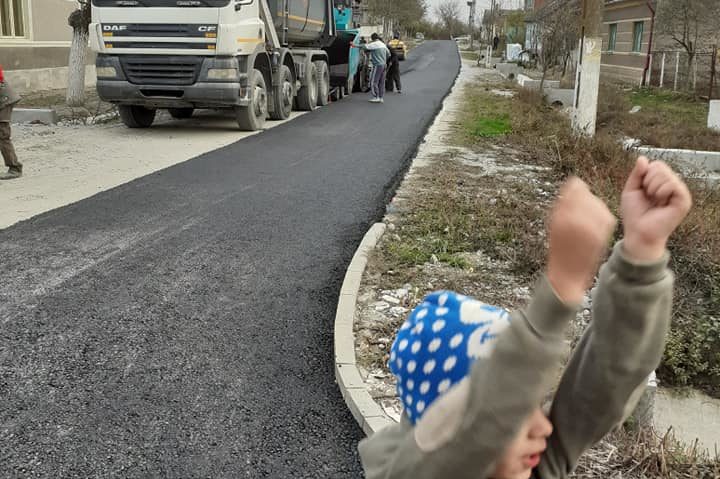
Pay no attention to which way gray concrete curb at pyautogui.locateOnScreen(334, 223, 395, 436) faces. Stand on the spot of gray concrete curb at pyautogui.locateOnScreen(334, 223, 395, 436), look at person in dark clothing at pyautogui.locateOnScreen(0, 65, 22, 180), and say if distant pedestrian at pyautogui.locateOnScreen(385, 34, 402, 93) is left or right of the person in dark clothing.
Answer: right

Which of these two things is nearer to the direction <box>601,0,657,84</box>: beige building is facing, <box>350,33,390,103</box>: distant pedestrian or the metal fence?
the distant pedestrian

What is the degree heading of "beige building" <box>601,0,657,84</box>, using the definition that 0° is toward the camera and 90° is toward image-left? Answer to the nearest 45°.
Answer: approximately 45°

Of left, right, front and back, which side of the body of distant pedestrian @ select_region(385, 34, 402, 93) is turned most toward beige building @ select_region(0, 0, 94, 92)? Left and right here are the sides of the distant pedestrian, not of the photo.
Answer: front

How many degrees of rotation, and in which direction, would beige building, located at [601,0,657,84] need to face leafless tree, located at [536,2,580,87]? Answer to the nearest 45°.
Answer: approximately 45° to its right

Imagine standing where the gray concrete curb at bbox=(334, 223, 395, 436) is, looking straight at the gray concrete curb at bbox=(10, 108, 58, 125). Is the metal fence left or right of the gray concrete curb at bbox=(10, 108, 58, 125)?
right

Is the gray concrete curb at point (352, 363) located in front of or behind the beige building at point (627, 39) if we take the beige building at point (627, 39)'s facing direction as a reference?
in front

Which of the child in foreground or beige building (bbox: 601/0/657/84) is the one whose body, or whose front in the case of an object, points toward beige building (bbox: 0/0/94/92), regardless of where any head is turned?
beige building (bbox: 601/0/657/84)

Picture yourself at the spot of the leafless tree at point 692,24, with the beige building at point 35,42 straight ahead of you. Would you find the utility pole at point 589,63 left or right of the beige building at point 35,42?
left

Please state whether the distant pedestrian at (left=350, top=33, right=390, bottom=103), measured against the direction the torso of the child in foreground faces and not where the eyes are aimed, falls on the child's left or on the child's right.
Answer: on the child's left

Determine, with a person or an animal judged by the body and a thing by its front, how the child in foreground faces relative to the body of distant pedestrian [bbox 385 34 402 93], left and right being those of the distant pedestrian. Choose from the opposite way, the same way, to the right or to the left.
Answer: the opposite way
